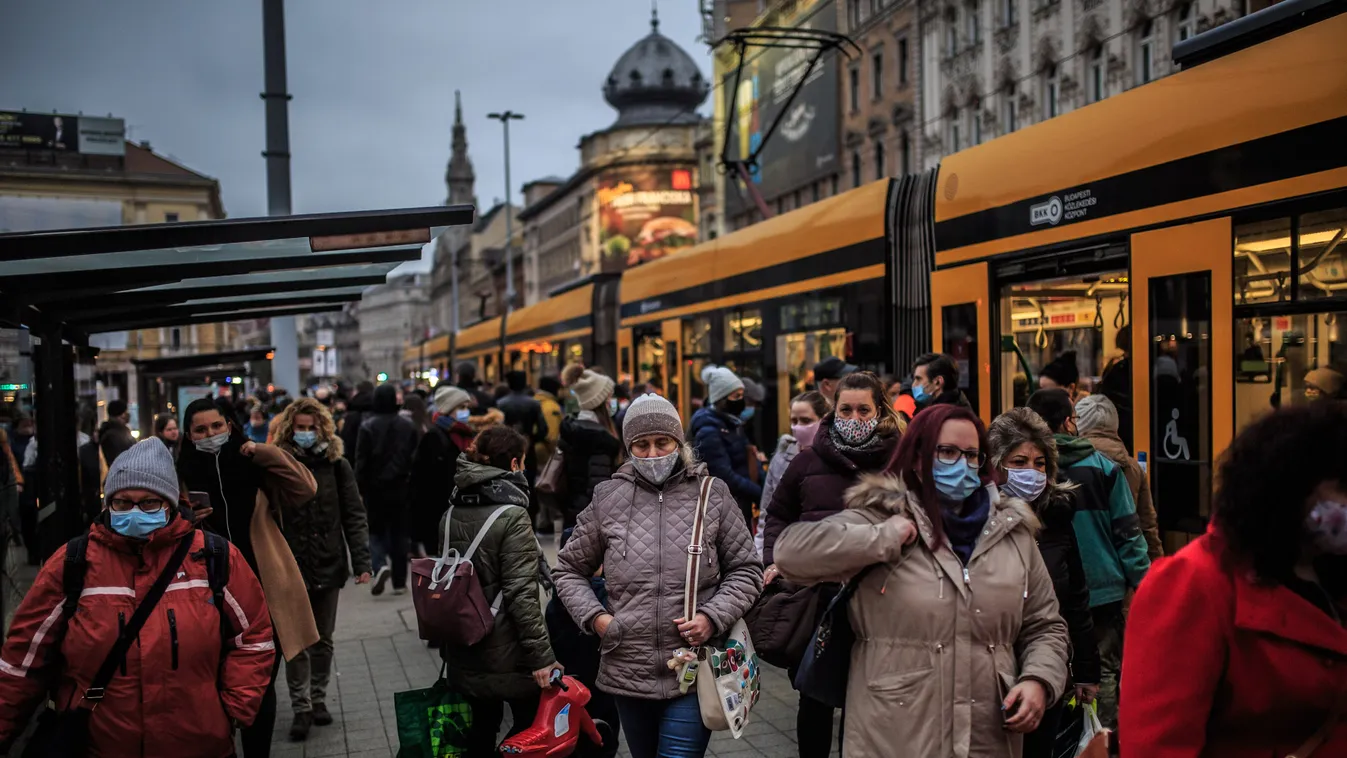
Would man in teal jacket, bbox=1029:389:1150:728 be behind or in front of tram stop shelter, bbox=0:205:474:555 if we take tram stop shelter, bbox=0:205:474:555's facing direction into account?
in front

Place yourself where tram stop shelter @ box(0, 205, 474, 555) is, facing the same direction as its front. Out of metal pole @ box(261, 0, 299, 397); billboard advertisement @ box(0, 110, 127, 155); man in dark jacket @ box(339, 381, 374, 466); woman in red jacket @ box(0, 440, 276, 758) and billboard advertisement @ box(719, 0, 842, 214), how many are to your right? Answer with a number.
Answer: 1

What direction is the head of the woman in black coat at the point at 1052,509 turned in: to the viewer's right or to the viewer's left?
to the viewer's left

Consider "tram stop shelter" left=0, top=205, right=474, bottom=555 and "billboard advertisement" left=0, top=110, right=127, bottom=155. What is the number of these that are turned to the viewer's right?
1

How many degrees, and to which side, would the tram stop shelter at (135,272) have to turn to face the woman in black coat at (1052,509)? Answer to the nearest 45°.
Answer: approximately 45° to its right

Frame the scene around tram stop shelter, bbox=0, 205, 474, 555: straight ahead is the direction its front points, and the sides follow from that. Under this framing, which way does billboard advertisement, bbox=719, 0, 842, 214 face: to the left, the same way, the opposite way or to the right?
the opposite way

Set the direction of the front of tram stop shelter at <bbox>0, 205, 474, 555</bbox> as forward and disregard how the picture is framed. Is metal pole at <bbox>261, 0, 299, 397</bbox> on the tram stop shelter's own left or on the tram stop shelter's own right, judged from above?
on the tram stop shelter's own left

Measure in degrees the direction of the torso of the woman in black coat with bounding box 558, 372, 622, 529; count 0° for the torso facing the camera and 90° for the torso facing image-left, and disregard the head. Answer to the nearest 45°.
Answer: approximately 225°

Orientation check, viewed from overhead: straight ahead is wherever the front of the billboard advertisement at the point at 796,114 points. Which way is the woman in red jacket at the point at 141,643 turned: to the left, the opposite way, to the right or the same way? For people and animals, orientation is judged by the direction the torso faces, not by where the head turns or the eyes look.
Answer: to the left

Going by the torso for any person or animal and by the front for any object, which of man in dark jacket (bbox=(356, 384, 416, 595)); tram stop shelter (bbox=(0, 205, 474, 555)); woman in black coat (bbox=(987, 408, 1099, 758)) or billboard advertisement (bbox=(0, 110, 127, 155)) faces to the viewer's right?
the tram stop shelter

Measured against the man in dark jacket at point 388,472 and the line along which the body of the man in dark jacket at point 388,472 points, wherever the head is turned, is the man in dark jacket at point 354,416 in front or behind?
in front

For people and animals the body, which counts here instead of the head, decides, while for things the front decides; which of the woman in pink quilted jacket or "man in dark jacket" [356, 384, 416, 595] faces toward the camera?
the woman in pink quilted jacket

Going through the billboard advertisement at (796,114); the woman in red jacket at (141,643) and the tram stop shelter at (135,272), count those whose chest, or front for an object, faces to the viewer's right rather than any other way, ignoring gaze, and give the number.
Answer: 1

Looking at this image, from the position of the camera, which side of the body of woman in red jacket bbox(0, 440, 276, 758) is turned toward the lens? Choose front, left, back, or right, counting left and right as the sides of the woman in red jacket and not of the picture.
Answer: front

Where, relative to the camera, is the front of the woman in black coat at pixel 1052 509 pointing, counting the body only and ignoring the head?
toward the camera

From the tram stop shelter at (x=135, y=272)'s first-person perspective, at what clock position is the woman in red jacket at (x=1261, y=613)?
The woman in red jacket is roughly at 2 o'clock from the tram stop shelter.
